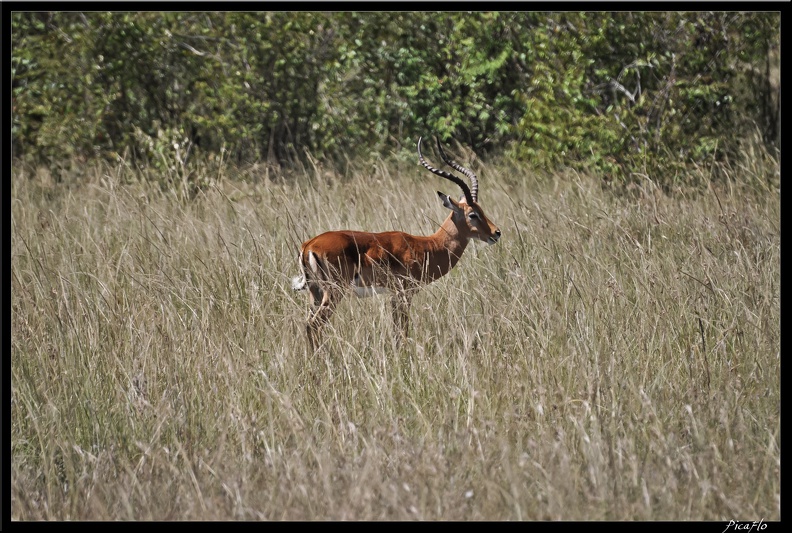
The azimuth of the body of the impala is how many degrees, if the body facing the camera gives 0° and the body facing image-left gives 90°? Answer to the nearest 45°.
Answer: approximately 270°
